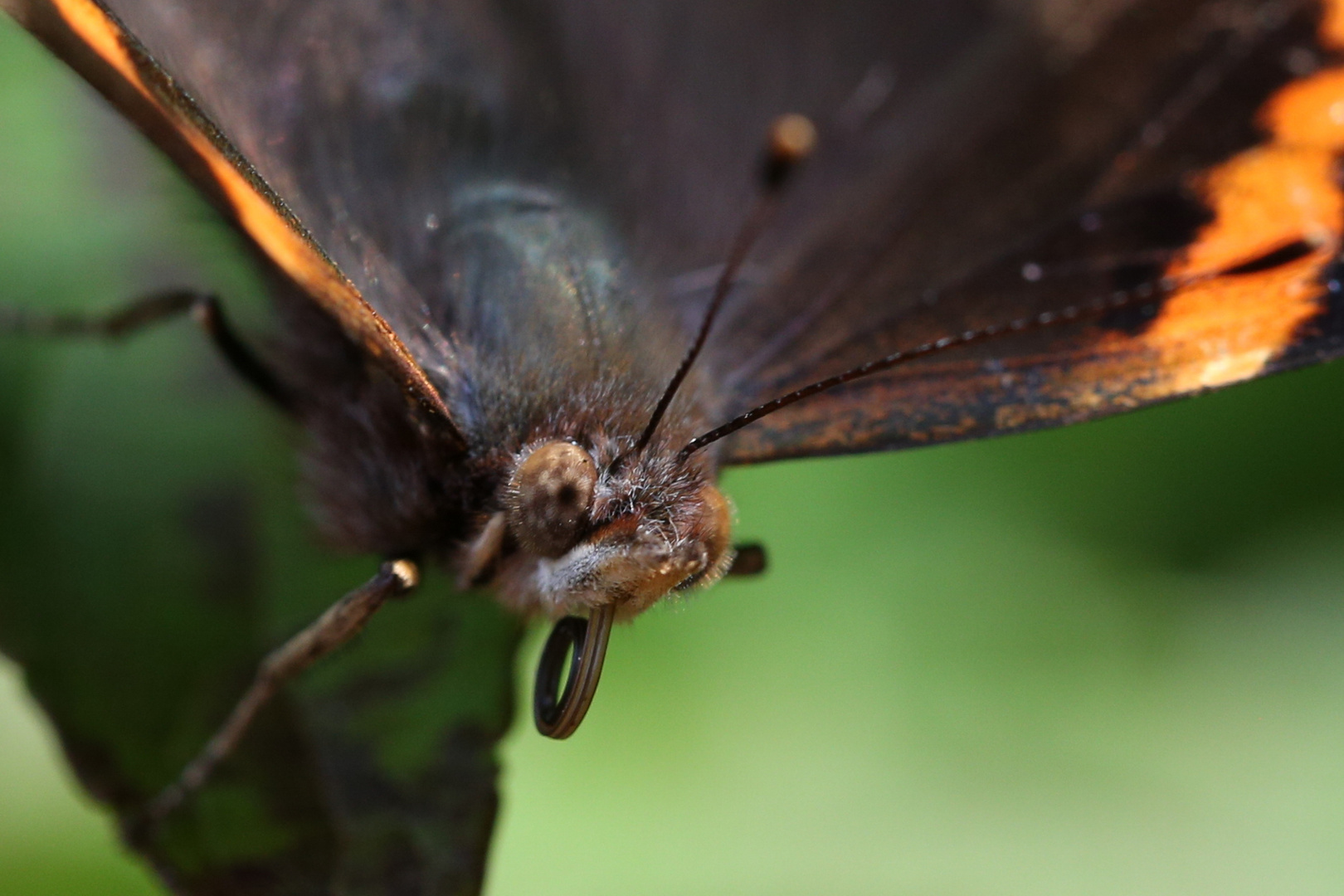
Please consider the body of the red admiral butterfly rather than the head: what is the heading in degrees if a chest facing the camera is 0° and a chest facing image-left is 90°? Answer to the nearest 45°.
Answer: approximately 315°
